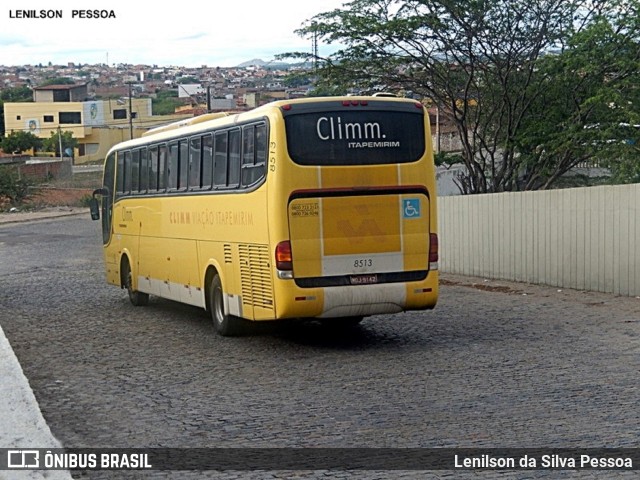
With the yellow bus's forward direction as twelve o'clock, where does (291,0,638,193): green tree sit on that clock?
The green tree is roughly at 2 o'clock from the yellow bus.

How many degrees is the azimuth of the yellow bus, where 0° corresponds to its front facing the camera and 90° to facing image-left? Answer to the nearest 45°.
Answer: approximately 135°

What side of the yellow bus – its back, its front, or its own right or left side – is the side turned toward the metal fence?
right

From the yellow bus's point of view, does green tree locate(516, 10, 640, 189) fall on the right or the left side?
on its right
